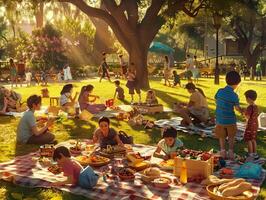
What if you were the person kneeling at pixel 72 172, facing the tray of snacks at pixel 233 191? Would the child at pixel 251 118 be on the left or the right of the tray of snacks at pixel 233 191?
left

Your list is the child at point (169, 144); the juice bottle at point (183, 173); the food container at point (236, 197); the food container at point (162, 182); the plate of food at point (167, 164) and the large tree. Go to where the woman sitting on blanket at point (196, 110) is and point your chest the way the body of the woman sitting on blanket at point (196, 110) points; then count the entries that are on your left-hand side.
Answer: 5

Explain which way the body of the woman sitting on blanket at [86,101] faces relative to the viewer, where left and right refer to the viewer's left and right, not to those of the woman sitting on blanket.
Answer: facing to the right of the viewer

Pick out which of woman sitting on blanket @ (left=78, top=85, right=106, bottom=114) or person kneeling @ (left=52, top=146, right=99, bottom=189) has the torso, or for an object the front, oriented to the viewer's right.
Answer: the woman sitting on blanket

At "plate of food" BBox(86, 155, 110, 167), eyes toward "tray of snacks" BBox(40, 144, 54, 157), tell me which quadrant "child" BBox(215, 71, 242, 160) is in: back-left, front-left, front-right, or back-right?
back-right

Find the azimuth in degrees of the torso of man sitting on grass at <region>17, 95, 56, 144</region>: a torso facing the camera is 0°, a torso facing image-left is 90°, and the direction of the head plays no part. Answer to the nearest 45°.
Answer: approximately 270°

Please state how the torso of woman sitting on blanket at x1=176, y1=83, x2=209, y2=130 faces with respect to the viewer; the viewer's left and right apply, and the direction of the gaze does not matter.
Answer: facing to the left of the viewer
